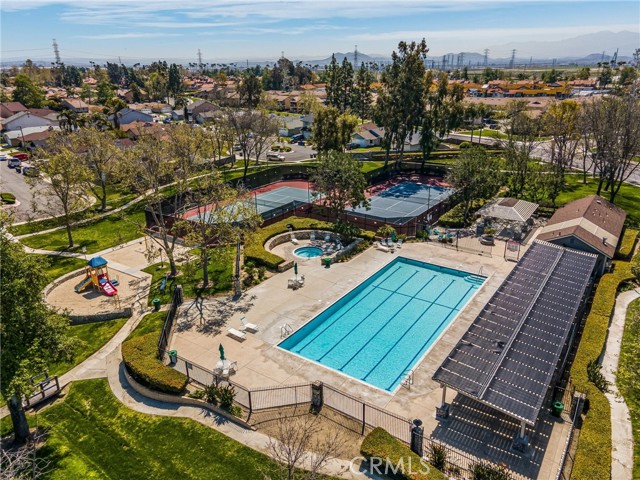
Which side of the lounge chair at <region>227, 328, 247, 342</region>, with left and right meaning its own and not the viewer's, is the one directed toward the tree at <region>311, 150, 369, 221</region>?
left

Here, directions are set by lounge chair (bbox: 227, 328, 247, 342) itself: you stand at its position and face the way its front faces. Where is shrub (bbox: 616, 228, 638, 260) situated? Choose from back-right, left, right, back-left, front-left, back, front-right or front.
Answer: front-left

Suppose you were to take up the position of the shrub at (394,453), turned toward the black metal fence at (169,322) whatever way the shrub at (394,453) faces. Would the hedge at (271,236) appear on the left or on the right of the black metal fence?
right

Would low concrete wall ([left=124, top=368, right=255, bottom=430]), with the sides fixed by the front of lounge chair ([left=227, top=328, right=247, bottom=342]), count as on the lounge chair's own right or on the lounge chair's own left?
on the lounge chair's own right

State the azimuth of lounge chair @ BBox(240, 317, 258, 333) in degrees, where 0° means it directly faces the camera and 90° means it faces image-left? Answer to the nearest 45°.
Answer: approximately 315°

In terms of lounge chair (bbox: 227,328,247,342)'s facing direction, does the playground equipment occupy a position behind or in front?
behind

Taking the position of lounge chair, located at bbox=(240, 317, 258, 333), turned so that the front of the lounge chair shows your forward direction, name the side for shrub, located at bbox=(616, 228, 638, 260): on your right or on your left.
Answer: on your left

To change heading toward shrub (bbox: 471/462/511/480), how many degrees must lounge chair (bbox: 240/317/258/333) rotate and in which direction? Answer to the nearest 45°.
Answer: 0° — it already faces it

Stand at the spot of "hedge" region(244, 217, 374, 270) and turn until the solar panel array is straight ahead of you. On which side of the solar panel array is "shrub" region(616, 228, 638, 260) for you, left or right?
left

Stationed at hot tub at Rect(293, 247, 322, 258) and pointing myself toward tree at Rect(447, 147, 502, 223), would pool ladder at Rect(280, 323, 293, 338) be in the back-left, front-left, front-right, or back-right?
back-right

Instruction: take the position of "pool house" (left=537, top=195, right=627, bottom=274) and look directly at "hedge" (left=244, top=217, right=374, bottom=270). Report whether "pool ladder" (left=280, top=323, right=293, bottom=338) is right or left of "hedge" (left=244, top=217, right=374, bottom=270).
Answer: left

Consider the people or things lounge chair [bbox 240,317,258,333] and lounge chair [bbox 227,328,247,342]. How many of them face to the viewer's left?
0
